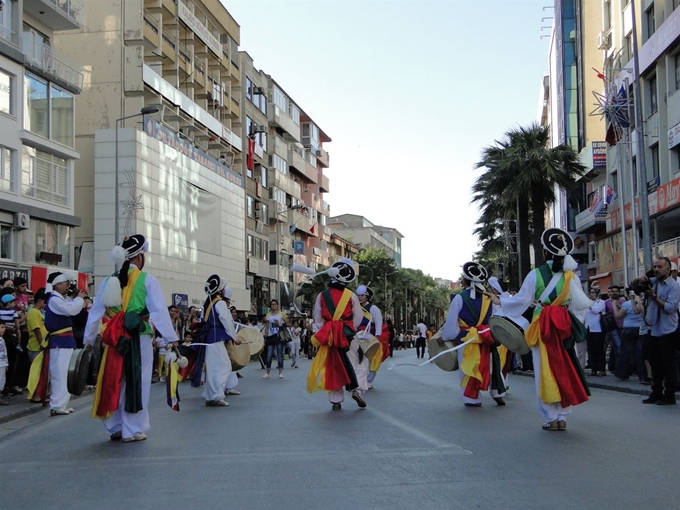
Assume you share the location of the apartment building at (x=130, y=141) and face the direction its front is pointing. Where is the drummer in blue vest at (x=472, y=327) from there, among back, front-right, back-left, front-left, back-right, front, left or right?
front-right

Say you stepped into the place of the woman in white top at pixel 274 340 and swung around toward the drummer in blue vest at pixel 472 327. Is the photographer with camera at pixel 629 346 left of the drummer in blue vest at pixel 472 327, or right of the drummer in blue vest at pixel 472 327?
left

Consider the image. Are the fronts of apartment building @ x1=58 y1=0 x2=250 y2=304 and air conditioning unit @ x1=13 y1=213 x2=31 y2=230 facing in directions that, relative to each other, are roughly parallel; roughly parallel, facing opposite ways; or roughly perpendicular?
roughly parallel

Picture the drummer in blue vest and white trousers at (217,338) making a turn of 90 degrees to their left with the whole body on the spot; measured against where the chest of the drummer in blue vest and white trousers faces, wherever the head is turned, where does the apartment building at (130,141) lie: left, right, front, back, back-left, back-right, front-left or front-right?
front-right

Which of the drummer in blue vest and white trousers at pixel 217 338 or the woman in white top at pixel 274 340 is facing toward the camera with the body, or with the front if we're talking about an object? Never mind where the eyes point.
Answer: the woman in white top

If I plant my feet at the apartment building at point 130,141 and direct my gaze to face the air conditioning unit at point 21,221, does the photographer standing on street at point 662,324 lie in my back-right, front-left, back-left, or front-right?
front-left

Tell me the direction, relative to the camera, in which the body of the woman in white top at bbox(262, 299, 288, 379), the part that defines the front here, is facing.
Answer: toward the camera

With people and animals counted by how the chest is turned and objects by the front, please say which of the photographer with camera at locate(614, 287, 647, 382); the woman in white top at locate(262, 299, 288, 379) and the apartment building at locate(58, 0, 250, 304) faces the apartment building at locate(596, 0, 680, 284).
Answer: the apartment building at locate(58, 0, 250, 304)

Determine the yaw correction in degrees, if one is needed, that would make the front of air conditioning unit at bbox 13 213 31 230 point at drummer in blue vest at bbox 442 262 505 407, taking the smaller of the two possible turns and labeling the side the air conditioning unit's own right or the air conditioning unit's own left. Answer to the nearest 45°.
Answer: approximately 45° to the air conditioning unit's own right

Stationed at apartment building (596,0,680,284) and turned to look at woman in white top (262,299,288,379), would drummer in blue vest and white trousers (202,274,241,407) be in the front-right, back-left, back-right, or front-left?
front-left

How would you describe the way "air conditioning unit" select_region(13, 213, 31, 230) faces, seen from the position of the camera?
facing the viewer and to the right of the viewer

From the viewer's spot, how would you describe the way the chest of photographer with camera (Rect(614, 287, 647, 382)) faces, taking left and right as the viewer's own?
facing the viewer and to the left of the viewer

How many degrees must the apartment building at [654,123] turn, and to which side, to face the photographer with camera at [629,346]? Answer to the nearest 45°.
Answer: approximately 45° to its left

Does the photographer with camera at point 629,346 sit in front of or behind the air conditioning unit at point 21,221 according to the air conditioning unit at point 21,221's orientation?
in front

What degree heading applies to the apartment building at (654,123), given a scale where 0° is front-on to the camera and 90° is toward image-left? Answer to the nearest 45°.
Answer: approximately 45°

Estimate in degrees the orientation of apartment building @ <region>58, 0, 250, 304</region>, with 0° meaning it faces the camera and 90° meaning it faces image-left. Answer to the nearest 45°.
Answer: approximately 315°
